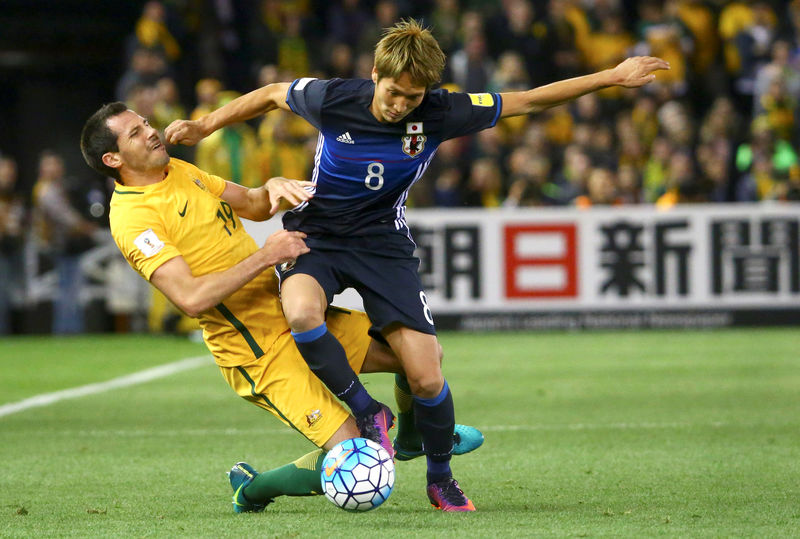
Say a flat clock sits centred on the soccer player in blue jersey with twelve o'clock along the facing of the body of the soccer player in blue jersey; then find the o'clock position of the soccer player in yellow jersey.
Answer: The soccer player in yellow jersey is roughly at 3 o'clock from the soccer player in blue jersey.

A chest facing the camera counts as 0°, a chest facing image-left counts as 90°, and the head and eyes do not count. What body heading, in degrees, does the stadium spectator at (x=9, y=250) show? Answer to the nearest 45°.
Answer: approximately 0°

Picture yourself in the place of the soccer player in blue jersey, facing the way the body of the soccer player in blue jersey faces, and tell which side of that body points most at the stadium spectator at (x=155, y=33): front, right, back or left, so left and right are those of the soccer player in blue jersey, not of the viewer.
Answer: back

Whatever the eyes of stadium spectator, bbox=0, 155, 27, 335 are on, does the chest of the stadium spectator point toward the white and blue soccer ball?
yes

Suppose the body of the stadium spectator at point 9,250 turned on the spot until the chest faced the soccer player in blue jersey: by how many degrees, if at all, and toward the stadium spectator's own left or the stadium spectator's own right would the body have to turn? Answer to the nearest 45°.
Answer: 0° — they already face them

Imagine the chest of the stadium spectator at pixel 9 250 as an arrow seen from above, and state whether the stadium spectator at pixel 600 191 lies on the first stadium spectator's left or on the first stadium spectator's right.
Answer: on the first stadium spectator's left

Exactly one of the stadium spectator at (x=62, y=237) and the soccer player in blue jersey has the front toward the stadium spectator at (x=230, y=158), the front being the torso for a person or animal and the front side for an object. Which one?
the stadium spectator at (x=62, y=237)

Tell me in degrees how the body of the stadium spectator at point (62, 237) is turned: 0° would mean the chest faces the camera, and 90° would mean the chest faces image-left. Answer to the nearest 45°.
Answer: approximately 315°

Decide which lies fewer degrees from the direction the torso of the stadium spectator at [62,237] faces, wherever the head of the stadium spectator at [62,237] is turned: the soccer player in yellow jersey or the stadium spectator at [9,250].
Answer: the soccer player in yellow jersey
